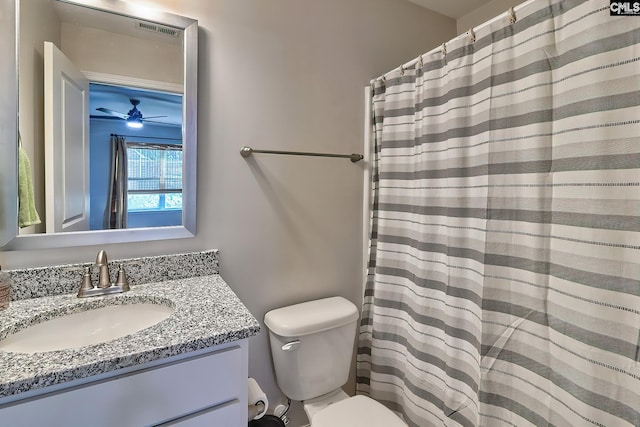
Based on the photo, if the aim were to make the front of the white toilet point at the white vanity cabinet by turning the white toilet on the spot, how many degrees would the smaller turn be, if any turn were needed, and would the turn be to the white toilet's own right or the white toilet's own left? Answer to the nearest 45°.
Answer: approximately 90° to the white toilet's own right

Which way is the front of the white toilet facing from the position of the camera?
facing the viewer and to the right of the viewer
